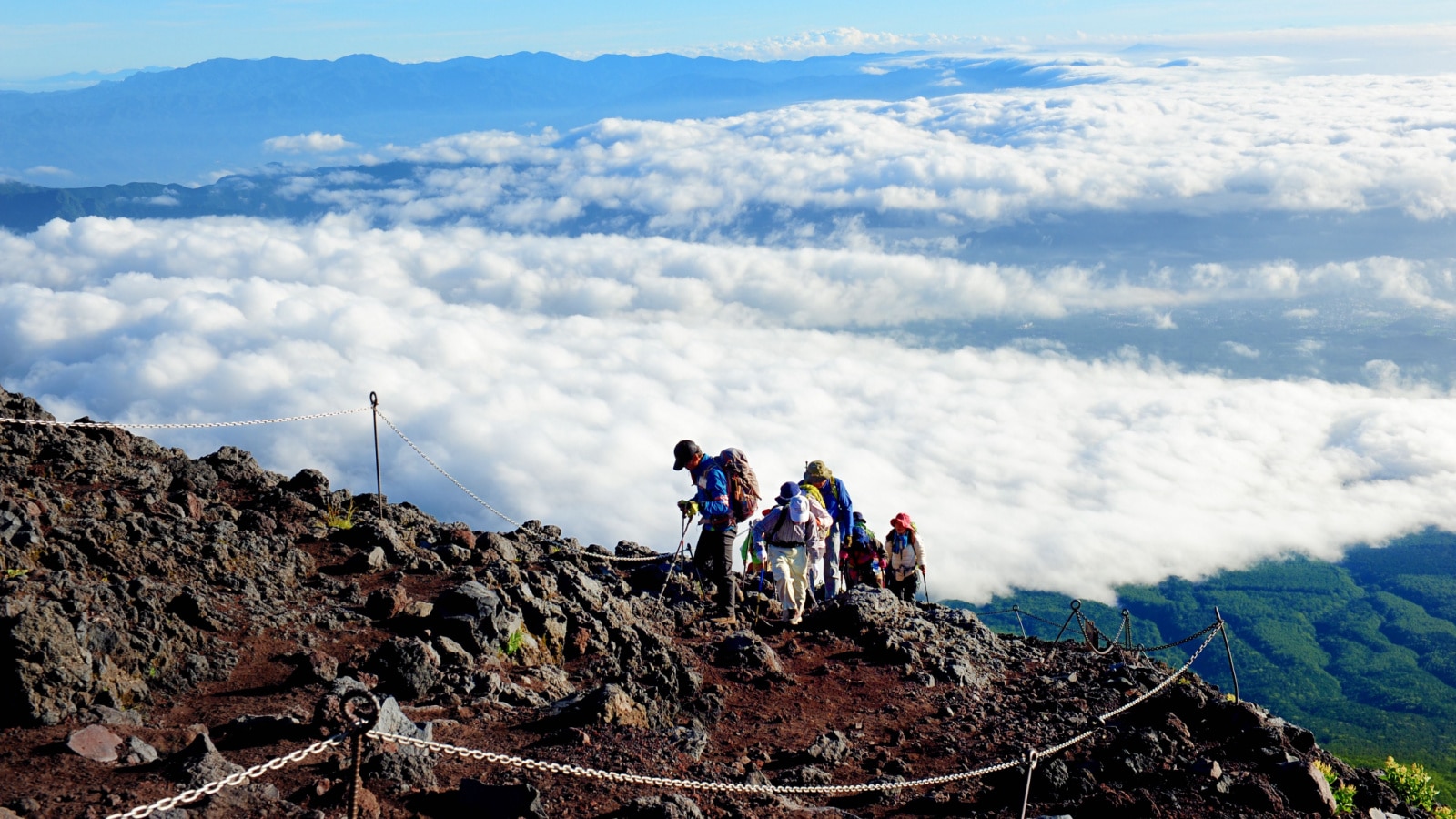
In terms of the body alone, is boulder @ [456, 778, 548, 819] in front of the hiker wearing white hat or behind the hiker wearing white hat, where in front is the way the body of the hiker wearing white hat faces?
in front

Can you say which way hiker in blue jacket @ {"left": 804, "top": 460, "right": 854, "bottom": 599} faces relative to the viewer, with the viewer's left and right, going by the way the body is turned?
facing the viewer and to the left of the viewer

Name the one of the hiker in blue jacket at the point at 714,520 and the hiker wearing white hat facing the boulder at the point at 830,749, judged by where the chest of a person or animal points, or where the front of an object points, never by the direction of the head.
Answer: the hiker wearing white hat

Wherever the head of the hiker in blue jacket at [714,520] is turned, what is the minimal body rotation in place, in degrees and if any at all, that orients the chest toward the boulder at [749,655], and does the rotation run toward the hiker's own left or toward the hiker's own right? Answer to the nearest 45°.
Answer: approximately 90° to the hiker's own left

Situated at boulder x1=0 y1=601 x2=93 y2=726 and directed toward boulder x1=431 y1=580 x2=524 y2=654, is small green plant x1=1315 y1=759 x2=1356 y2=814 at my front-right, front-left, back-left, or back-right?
front-right

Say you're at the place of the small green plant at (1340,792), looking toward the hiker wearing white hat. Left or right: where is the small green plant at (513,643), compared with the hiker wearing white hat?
left

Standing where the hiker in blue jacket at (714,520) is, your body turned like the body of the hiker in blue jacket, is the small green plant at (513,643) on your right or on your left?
on your left

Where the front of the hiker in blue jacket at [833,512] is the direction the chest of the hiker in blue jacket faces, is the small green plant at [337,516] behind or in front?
in front

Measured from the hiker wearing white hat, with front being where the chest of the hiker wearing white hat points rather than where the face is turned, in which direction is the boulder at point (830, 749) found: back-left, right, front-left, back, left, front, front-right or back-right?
front

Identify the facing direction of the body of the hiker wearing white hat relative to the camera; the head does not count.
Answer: toward the camera

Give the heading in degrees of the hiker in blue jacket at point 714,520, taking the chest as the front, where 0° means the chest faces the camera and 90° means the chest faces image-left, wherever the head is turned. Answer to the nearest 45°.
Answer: approximately 90°

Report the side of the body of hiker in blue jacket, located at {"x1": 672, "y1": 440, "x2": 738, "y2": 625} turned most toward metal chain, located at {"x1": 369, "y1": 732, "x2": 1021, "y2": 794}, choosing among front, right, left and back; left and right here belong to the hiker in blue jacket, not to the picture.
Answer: left

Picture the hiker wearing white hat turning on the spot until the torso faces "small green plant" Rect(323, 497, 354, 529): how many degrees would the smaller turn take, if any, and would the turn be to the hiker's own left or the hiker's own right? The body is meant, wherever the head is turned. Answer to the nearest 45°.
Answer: approximately 90° to the hiker's own right

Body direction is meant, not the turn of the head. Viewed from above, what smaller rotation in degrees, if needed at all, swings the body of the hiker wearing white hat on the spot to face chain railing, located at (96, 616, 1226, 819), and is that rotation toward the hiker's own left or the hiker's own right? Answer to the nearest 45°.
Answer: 0° — they already face it

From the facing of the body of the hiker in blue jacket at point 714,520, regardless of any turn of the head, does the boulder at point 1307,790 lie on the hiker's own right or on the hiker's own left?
on the hiker's own left

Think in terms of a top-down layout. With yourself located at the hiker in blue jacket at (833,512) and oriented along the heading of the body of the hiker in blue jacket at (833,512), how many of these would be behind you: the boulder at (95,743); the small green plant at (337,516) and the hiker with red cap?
1

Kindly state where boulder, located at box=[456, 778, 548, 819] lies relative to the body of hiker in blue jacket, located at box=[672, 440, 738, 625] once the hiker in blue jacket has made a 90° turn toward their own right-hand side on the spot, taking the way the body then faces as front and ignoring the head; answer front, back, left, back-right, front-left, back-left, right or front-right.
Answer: back
